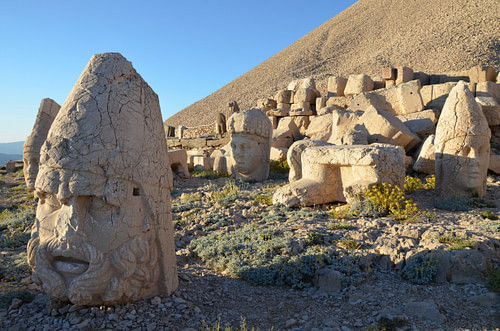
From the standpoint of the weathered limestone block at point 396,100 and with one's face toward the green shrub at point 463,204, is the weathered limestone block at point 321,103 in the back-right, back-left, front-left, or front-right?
back-right

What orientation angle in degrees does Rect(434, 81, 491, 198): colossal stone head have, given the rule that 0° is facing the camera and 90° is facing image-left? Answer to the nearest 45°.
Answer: approximately 315°

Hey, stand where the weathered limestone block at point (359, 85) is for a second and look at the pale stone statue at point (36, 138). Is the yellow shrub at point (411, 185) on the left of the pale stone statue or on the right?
left

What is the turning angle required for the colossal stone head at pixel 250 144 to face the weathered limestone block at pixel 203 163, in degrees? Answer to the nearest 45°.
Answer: approximately 90° to its right

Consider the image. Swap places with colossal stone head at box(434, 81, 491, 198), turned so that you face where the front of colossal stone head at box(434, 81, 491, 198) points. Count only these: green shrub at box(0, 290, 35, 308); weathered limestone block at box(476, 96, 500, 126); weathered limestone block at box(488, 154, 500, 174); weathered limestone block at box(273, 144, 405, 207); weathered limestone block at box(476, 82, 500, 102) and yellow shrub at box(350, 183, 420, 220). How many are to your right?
3

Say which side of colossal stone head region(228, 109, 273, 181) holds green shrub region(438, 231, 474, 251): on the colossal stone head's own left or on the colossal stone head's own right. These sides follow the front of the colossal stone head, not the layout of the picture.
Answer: on the colossal stone head's own left

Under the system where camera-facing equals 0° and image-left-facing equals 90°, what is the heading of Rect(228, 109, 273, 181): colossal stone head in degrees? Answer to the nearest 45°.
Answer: approximately 45°

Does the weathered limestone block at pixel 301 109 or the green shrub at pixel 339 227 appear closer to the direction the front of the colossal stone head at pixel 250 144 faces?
the green shrub

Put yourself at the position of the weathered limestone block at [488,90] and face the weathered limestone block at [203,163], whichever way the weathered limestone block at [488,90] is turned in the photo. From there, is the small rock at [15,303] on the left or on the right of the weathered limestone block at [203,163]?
left

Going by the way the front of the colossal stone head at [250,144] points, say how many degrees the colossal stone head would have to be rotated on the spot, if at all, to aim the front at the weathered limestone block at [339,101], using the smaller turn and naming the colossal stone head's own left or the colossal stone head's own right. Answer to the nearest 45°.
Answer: approximately 180°

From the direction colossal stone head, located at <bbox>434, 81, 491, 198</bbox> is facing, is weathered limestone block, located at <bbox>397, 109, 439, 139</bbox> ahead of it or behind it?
behind

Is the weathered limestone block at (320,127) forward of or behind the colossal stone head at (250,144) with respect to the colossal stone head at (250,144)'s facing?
behind

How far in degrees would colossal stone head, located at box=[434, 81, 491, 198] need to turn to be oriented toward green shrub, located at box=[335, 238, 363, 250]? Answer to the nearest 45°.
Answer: approximately 45° to its right

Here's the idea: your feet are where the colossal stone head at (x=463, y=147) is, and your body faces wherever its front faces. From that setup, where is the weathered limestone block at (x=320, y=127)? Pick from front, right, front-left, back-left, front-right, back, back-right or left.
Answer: back

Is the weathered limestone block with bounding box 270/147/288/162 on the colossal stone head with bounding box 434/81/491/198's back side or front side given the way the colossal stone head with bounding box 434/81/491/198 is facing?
on the back side
